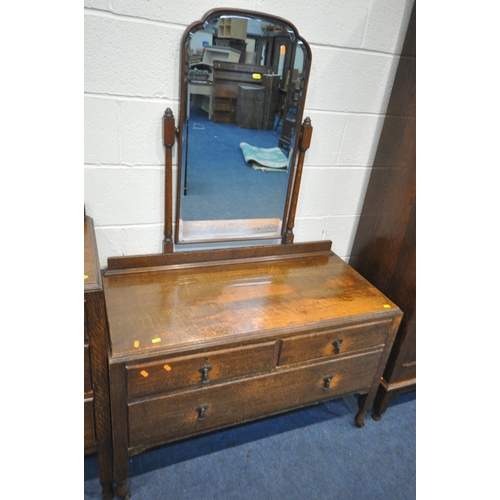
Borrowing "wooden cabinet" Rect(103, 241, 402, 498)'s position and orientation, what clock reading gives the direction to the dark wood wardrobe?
The dark wood wardrobe is roughly at 9 o'clock from the wooden cabinet.

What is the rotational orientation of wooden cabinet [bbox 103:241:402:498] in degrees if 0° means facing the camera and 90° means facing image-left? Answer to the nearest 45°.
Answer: approximately 315°
